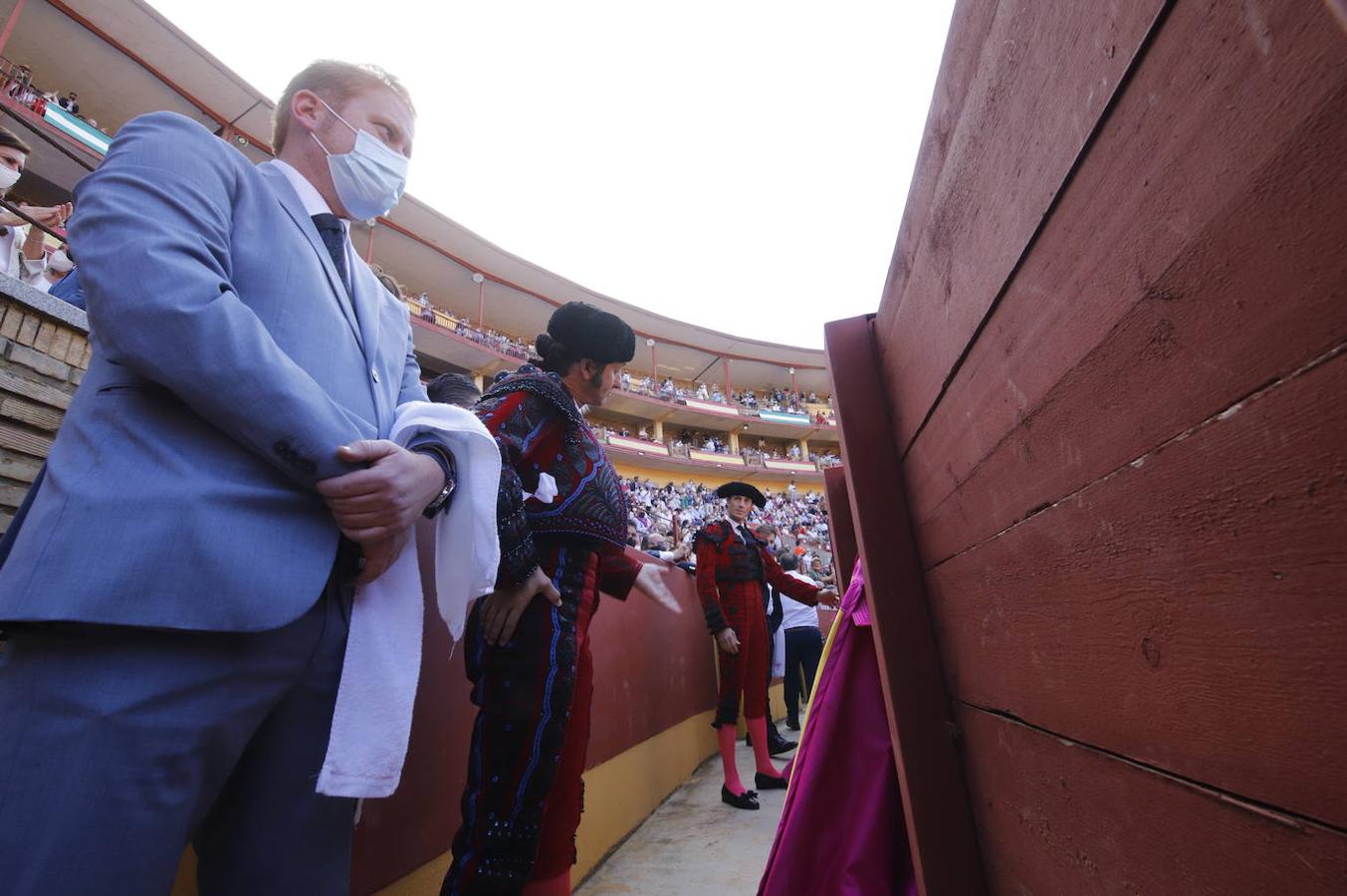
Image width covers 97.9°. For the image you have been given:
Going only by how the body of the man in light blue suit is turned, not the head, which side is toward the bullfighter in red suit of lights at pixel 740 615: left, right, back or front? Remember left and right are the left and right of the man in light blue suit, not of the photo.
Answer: left

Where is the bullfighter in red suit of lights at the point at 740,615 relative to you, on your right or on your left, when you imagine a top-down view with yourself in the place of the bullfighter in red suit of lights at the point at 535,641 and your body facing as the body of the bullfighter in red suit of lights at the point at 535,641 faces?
on your left

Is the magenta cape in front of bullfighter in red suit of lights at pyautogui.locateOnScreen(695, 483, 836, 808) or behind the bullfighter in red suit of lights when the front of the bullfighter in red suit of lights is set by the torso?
in front

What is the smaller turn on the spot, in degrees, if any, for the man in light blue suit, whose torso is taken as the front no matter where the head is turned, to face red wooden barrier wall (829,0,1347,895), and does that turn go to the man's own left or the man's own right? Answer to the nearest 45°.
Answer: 0° — they already face it

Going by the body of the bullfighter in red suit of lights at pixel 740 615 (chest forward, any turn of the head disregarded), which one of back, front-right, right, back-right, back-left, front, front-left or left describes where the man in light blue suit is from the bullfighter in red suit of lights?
front-right

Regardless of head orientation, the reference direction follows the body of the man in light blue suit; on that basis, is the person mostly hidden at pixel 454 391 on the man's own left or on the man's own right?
on the man's own left

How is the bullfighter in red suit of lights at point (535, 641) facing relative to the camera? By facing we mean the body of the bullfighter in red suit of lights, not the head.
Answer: to the viewer's right

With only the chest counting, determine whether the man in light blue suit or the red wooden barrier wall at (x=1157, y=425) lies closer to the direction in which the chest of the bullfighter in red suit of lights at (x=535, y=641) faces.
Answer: the red wooden barrier wall
